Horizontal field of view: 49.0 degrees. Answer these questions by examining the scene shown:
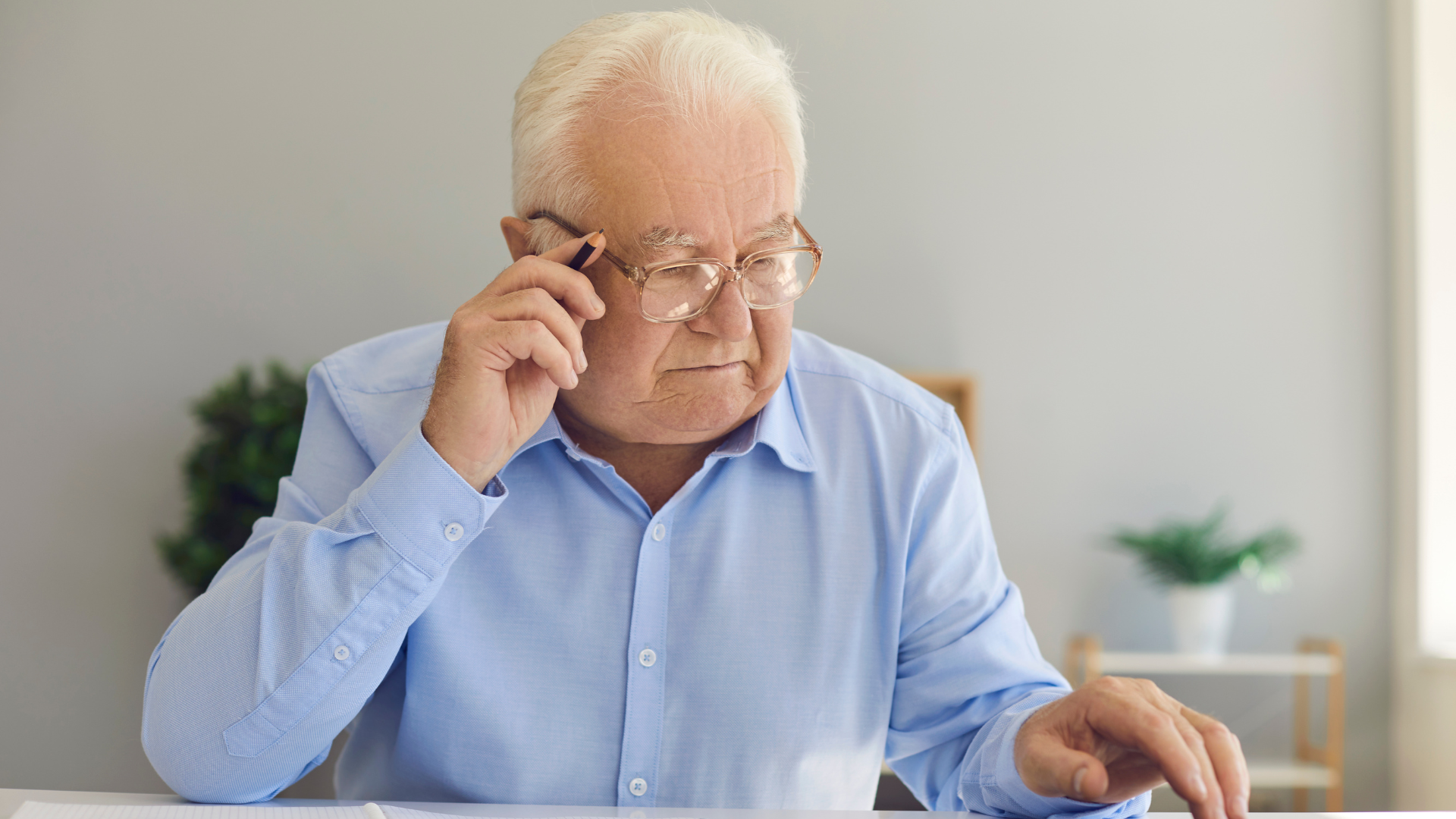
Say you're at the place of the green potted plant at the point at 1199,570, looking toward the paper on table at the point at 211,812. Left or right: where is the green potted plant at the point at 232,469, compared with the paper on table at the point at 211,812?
right

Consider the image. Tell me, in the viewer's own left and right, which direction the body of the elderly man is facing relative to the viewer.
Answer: facing the viewer

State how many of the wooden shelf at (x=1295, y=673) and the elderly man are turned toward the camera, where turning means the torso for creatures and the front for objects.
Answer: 2

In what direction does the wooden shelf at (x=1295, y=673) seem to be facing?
toward the camera

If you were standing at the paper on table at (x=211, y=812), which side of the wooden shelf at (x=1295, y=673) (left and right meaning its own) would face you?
front

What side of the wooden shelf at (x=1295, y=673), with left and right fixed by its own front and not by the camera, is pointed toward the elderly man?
front

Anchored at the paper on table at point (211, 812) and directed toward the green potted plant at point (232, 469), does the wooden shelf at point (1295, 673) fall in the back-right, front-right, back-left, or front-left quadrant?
front-right

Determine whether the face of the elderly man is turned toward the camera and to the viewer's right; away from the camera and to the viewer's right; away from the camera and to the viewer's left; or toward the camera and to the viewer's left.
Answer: toward the camera and to the viewer's right

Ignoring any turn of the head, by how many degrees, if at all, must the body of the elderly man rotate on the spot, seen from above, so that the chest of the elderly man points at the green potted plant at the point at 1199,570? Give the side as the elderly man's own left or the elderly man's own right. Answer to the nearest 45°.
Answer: approximately 135° to the elderly man's own left

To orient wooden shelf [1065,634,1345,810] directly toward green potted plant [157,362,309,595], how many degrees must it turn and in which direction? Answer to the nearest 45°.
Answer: approximately 45° to its right
